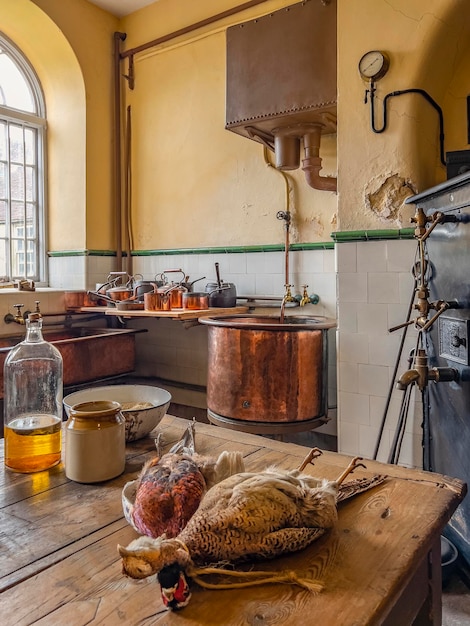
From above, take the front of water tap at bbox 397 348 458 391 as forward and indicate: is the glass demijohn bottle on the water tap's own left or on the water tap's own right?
on the water tap's own left

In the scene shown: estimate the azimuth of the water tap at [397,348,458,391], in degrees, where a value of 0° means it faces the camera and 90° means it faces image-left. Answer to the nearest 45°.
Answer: approximately 90°

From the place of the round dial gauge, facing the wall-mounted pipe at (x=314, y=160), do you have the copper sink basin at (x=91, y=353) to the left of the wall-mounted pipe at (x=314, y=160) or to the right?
left

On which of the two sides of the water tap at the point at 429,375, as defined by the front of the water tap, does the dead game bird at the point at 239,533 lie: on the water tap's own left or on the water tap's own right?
on the water tap's own left
